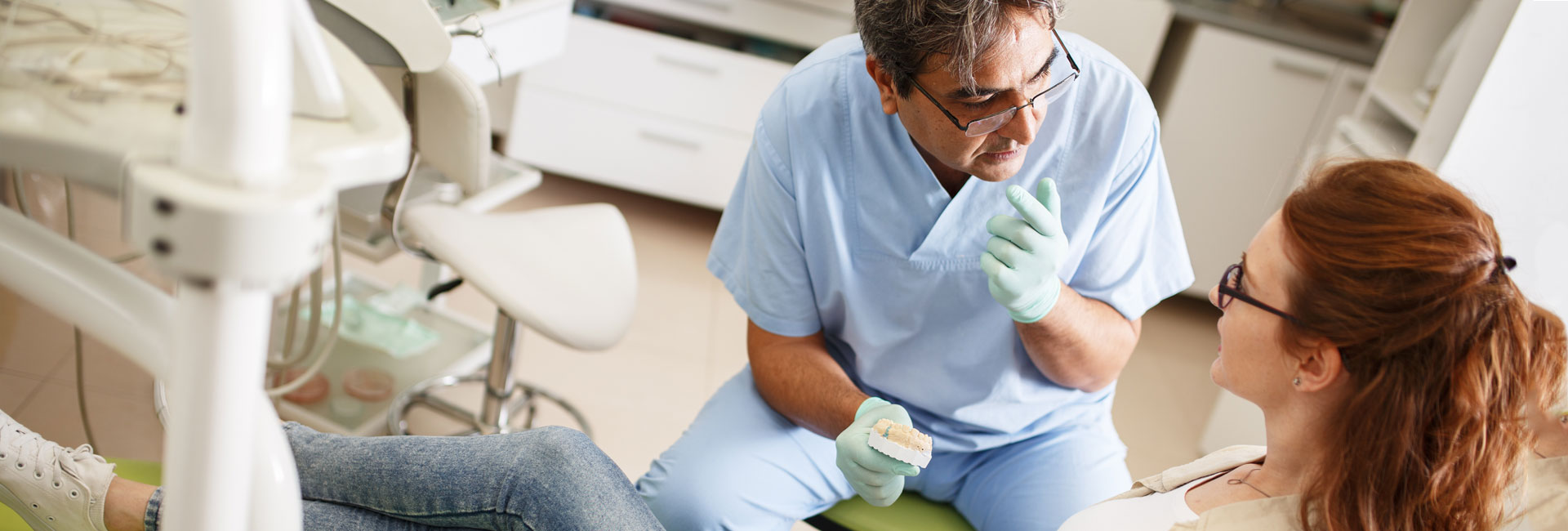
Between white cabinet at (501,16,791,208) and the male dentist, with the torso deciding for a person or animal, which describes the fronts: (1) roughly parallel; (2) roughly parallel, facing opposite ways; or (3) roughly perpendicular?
roughly parallel

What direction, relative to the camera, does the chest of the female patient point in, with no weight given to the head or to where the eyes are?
to the viewer's left

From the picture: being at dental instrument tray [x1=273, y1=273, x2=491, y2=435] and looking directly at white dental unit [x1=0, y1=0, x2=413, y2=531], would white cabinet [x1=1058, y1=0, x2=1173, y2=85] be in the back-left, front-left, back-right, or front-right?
back-left

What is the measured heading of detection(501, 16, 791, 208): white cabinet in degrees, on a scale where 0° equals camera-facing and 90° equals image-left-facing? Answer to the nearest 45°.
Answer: approximately 0°

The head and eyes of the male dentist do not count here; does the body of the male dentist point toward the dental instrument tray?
no

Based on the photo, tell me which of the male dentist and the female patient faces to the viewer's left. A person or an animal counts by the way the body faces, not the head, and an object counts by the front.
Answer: the female patient

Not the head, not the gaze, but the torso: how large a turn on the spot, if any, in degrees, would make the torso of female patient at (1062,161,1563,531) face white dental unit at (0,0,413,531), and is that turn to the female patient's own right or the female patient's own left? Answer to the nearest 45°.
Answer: approximately 45° to the female patient's own left

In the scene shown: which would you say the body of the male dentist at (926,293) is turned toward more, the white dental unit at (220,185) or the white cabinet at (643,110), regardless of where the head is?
the white dental unit

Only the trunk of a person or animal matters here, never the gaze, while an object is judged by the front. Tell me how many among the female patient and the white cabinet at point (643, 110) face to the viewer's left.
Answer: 1

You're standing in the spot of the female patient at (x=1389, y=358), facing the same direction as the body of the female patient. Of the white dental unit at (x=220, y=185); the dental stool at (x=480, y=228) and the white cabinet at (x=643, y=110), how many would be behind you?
0

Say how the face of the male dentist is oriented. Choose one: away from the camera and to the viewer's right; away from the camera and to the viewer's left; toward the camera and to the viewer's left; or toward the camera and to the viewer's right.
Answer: toward the camera and to the viewer's right

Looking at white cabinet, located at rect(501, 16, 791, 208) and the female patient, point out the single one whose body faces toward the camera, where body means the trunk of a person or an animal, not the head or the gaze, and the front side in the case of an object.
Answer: the white cabinet

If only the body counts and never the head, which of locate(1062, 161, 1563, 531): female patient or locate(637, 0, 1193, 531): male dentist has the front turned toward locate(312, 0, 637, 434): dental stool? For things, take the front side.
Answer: the female patient

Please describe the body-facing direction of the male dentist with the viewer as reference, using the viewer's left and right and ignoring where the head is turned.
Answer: facing the viewer

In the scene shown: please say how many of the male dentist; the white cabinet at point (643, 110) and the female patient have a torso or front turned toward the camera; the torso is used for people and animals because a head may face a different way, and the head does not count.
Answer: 2
